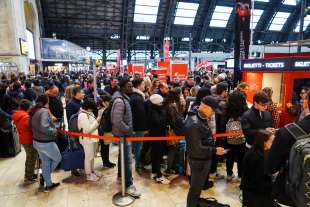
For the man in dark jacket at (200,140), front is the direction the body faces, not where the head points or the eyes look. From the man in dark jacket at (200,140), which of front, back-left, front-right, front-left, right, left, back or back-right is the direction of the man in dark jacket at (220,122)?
left

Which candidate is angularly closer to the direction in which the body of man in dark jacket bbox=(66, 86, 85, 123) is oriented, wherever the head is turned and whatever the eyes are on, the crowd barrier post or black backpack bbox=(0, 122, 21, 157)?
the crowd barrier post

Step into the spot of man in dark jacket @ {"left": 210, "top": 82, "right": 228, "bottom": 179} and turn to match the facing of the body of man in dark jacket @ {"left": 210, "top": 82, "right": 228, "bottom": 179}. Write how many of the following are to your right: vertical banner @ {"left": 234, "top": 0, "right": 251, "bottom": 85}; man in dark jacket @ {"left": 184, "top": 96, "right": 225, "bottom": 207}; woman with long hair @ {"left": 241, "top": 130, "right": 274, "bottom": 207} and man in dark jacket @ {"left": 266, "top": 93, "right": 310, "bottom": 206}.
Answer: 3

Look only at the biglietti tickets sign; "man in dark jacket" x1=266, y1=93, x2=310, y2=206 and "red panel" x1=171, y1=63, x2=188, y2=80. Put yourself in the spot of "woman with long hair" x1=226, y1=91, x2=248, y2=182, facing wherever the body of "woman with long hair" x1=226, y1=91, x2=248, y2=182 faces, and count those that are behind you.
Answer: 1

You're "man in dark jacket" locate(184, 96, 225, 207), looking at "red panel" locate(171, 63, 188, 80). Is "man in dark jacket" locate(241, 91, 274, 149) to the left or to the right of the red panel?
right
